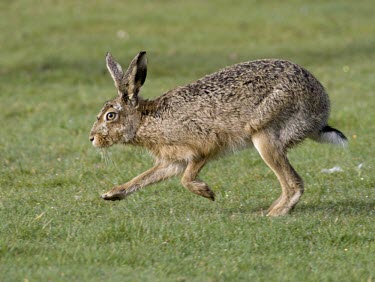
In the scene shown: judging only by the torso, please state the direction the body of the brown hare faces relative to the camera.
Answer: to the viewer's left
